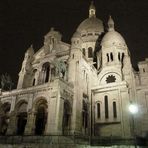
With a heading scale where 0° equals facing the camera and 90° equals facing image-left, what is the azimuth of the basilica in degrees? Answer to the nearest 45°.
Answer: approximately 45°
